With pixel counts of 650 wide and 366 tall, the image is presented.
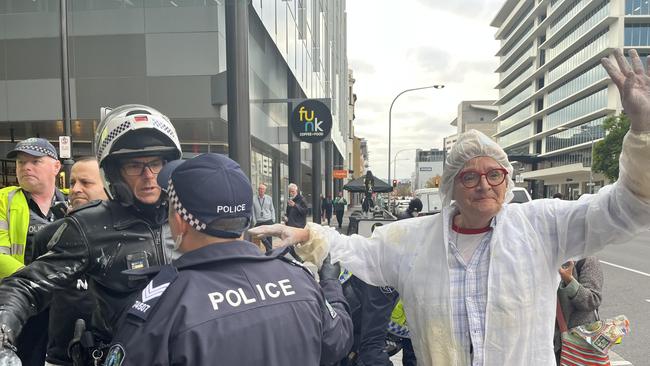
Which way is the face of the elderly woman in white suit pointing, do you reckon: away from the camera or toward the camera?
toward the camera

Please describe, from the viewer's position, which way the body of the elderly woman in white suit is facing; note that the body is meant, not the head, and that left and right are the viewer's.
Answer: facing the viewer

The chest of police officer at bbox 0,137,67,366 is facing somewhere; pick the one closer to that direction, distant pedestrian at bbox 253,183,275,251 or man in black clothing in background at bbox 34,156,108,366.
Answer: the man in black clothing in background

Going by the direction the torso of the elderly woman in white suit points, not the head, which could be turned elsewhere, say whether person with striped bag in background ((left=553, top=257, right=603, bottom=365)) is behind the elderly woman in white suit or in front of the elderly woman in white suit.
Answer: behind

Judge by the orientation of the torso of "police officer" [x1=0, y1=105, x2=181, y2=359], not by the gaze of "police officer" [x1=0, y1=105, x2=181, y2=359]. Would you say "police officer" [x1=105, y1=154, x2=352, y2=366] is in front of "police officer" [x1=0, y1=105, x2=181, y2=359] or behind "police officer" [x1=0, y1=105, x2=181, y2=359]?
in front

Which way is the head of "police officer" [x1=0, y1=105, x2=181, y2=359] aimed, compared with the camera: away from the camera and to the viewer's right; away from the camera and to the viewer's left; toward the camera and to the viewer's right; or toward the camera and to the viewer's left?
toward the camera and to the viewer's right

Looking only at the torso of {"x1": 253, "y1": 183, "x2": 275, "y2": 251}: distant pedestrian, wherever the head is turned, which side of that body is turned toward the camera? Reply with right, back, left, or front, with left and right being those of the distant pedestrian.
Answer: front

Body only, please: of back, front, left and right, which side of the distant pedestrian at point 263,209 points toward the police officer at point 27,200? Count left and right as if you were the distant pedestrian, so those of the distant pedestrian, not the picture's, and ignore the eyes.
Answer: front

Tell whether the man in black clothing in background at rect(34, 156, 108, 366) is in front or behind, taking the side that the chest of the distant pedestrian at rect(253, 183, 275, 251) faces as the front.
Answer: in front

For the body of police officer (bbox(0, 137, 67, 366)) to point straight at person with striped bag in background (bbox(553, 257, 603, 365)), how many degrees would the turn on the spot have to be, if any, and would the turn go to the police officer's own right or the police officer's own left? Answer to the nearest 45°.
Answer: approximately 45° to the police officer's own left

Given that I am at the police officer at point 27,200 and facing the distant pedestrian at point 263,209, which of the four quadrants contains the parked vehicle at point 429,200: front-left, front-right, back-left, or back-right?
front-right

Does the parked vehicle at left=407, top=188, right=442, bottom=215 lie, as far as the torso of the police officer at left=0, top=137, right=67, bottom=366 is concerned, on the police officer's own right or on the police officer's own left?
on the police officer's own left
